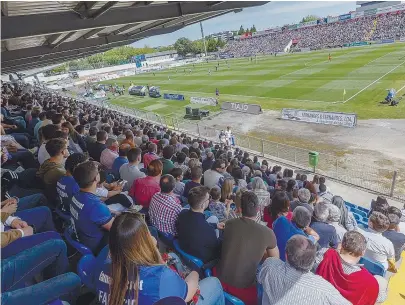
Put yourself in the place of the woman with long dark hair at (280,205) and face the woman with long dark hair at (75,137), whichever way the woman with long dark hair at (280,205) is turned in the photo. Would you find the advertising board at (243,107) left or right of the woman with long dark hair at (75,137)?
right

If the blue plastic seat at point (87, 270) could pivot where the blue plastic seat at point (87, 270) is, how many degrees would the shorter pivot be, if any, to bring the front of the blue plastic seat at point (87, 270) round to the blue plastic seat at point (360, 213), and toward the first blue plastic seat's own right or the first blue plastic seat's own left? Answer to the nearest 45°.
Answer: approximately 45° to the first blue plastic seat's own right

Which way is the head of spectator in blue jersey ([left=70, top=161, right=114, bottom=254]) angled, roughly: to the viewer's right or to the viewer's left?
to the viewer's right

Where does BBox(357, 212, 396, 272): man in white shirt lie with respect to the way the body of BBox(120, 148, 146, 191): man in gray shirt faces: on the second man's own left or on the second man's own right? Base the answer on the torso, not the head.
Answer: on the second man's own right

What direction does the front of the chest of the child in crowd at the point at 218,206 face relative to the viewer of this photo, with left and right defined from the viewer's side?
facing away from the viewer and to the right of the viewer

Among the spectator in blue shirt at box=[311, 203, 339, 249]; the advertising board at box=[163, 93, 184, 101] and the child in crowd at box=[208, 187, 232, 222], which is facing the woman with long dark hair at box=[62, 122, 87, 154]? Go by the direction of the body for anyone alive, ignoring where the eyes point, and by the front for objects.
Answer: the advertising board

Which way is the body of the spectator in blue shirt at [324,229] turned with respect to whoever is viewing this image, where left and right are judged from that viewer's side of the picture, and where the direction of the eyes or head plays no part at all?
facing away from the viewer and to the right of the viewer

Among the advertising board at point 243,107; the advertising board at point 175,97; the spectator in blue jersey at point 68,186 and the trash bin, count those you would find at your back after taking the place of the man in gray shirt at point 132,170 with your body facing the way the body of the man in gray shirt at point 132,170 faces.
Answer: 1

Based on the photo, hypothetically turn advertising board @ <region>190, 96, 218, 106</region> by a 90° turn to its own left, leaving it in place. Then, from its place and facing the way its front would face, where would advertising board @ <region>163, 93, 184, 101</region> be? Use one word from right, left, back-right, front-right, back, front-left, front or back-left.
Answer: back-left

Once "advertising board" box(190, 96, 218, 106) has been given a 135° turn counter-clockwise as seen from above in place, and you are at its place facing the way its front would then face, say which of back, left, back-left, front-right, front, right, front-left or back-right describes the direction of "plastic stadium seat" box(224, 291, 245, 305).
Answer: back-right

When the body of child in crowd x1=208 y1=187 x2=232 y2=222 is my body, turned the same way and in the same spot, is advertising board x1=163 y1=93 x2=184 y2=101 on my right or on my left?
on my left

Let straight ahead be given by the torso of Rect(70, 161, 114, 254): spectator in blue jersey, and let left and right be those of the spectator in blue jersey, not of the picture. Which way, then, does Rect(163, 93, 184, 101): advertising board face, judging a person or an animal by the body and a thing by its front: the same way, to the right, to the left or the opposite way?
the opposite way

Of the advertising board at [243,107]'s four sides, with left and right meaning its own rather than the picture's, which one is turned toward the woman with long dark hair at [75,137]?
front

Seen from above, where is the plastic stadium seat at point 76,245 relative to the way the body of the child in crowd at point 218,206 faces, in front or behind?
behind

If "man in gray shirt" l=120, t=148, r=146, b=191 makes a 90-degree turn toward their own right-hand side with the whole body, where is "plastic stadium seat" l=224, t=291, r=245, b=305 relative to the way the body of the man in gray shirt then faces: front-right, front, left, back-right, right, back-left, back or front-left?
front-right
